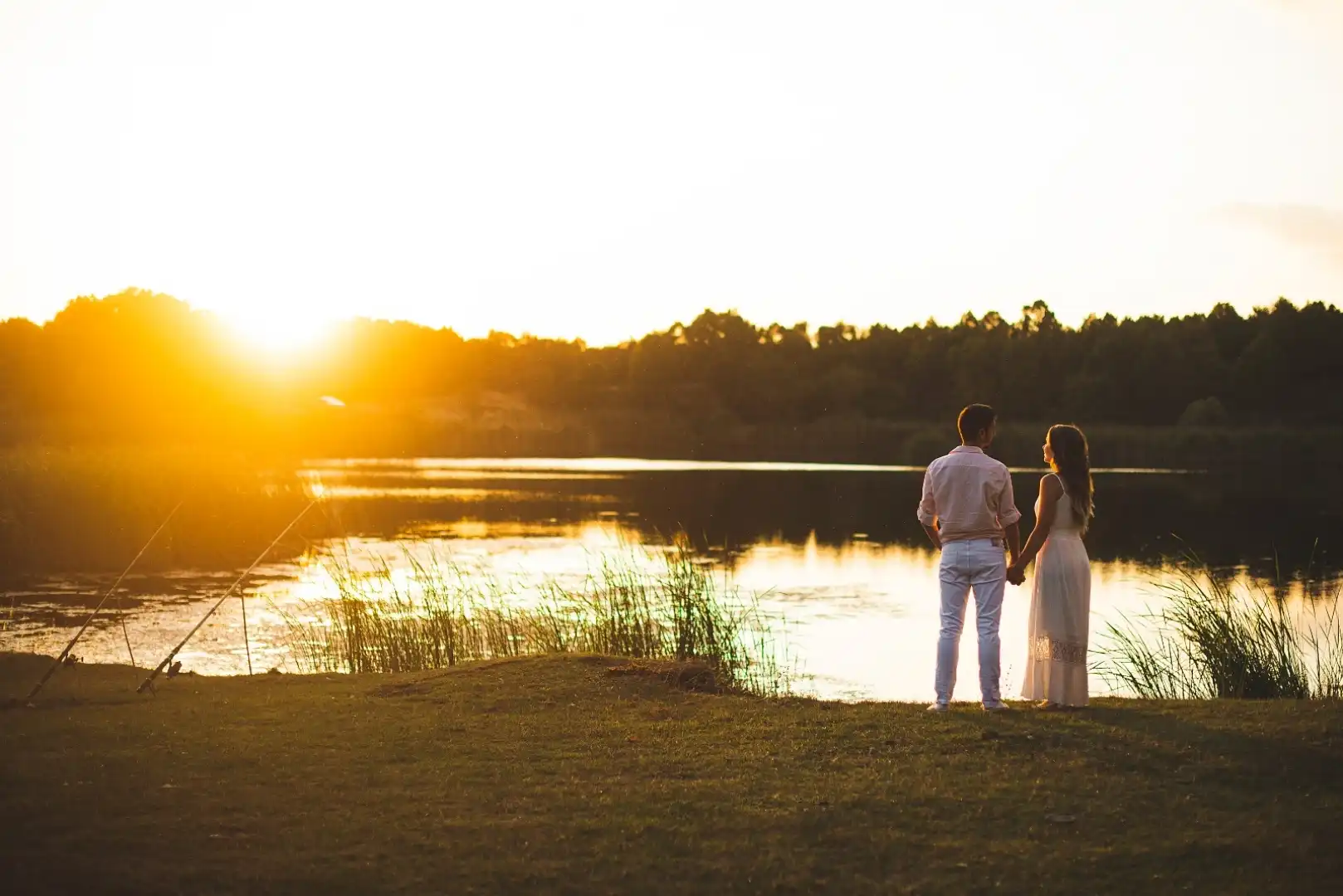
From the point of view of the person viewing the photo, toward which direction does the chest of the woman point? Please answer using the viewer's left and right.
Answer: facing away from the viewer and to the left of the viewer

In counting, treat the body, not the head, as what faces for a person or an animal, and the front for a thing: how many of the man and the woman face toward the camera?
0

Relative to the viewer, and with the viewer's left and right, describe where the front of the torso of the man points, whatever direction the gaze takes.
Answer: facing away from the viewer

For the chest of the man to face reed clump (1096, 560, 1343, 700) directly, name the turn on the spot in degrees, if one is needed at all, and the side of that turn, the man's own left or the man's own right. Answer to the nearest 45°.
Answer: approximately 45° to the man's own right

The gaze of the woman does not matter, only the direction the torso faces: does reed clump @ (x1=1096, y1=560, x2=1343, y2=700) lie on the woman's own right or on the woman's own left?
on the woman's own right

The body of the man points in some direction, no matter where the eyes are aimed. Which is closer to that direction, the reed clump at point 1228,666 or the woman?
the reed clump

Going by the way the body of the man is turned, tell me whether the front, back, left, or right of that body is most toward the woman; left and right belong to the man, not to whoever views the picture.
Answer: right

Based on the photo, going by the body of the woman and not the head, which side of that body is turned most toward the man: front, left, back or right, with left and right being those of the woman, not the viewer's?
left
